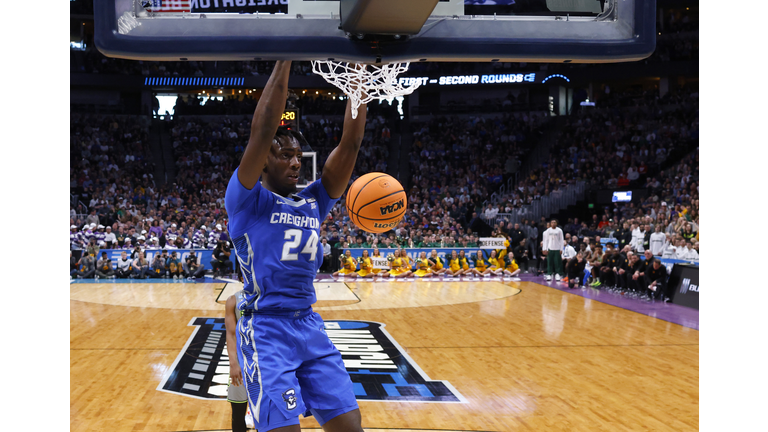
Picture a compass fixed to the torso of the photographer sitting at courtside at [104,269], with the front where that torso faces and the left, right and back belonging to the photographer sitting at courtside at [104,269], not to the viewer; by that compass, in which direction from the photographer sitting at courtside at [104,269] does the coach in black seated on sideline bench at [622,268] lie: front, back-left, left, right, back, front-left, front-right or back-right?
front-left

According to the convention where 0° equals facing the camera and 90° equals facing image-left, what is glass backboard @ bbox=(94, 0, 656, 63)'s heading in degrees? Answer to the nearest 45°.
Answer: approximately 180°

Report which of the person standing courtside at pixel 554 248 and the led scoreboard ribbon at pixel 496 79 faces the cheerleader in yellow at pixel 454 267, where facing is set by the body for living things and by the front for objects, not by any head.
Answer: the led scoreboard ribbon

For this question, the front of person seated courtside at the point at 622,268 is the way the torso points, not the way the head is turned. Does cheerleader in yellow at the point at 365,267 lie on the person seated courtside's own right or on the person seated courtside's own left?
on the person seated courtside's own right

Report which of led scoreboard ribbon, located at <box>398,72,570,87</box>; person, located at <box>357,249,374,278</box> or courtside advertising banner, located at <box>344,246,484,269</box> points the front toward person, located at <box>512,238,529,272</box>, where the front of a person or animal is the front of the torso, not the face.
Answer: the led scoreboard ribbon

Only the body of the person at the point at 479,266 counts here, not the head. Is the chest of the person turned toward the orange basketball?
yes

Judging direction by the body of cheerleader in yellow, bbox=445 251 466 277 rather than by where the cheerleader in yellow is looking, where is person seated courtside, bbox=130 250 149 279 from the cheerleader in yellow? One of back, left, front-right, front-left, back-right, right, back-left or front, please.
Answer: right

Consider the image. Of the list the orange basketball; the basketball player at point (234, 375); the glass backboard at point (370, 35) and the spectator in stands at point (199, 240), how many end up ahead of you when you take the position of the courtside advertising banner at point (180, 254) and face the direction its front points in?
3

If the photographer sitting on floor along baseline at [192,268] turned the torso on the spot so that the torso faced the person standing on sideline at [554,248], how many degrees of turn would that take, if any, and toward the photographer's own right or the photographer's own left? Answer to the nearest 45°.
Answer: approximately 90° to the photographer's own left

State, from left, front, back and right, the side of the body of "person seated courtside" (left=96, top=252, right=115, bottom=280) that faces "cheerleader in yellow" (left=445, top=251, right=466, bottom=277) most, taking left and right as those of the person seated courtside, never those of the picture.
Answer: left

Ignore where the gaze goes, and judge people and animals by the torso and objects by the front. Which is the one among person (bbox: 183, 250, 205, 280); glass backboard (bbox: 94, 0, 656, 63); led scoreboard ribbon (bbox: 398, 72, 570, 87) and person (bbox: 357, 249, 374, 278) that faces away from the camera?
the glass backboard
